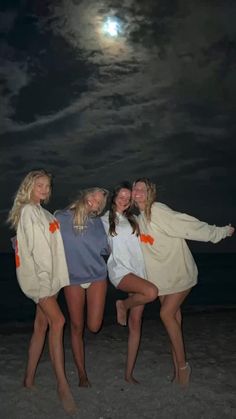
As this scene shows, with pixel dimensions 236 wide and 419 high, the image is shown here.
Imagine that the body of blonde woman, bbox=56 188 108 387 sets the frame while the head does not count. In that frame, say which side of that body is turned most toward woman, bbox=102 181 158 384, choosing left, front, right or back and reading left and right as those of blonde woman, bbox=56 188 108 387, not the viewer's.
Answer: left

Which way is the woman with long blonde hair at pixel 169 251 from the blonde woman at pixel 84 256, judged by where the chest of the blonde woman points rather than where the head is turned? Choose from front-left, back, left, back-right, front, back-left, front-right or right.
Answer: left

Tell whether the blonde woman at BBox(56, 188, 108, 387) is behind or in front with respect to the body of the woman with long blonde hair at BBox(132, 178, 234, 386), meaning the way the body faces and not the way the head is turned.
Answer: in front

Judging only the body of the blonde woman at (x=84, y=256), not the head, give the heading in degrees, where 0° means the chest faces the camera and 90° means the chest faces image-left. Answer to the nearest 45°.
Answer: approximately 0°

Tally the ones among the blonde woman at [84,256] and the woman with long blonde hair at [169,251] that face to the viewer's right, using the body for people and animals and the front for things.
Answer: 0

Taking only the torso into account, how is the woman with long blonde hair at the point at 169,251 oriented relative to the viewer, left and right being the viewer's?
facing the viewer and to the left of the viewer

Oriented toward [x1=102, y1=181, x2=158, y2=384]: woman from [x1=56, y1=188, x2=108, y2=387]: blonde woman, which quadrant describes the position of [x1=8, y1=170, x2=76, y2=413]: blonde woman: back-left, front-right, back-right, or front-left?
back-right

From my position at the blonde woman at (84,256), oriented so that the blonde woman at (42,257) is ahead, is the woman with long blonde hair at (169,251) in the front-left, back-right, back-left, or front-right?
back-left
